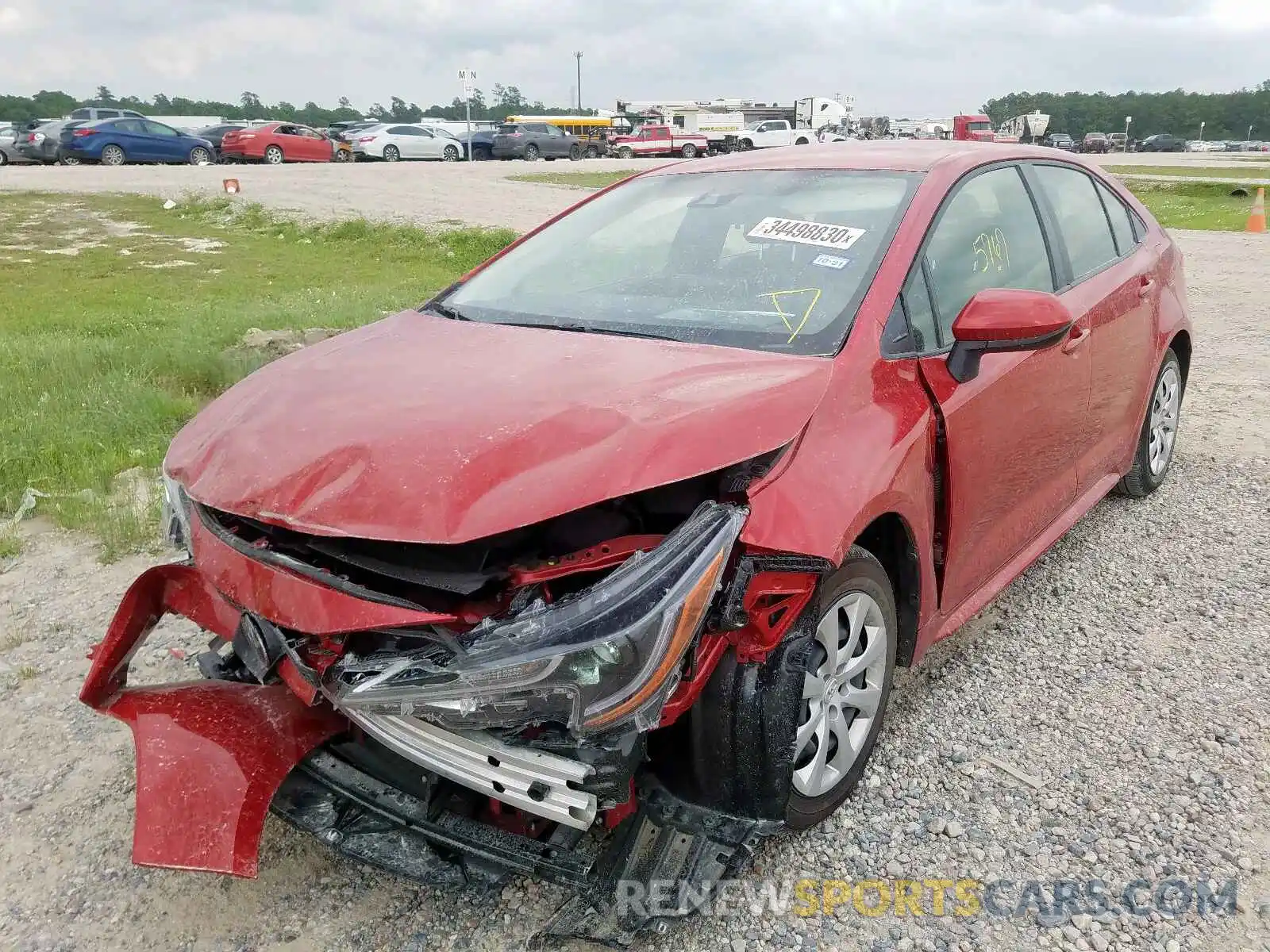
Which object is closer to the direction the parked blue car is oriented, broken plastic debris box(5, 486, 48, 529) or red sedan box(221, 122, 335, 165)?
the red sedan

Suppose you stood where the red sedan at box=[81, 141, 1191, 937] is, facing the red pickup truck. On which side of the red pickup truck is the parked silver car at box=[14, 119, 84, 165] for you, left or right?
left

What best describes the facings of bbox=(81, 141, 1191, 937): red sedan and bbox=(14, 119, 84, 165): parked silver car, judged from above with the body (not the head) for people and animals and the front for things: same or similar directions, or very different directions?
very different directions

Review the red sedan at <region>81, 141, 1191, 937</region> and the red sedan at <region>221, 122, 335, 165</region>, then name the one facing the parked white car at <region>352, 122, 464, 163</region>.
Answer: the red sedan at <region>221, 122, 335, 165</region>

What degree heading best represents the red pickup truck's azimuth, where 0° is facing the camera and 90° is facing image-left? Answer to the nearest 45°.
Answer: approximately 90°
